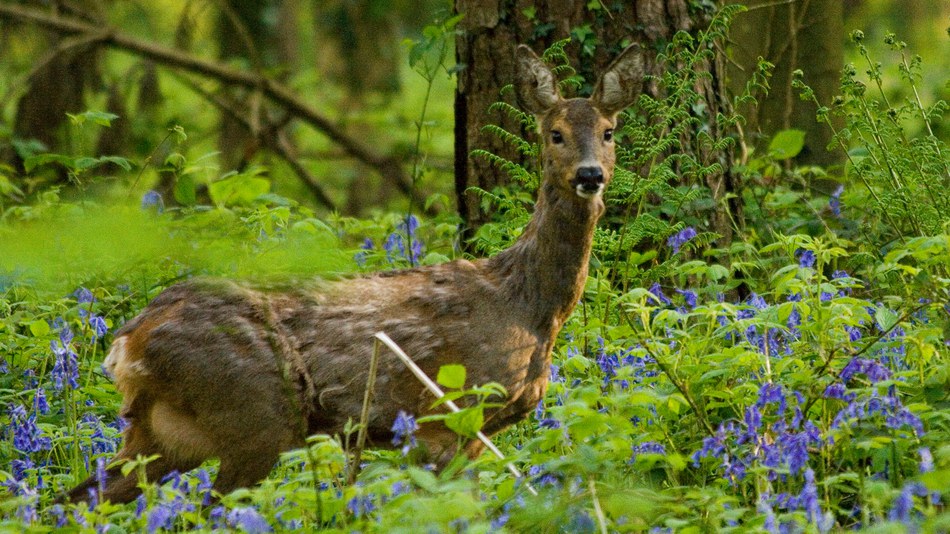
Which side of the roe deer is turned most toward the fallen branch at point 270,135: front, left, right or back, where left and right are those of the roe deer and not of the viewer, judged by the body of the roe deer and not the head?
left

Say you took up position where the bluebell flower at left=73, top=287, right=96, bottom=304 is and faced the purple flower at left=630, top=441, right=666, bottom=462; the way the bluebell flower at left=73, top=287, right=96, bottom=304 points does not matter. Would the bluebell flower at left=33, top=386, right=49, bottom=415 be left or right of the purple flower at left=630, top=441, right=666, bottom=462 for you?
right

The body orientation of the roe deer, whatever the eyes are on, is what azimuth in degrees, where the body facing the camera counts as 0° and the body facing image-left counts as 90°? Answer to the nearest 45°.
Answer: approximately 270°

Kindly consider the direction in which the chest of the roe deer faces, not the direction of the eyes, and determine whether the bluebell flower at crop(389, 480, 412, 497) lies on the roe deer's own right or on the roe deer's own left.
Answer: on the roe deer's own right

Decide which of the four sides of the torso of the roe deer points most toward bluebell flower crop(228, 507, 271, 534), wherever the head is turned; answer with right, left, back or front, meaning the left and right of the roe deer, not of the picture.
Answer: right

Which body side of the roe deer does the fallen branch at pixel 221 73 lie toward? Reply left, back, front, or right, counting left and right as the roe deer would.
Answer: left

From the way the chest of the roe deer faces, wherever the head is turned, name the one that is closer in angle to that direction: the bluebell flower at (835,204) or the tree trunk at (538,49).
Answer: the bluebell flower

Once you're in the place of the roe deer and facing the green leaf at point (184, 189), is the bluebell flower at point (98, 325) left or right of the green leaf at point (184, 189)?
left

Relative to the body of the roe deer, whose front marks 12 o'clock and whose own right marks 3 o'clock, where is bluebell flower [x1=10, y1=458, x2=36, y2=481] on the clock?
The bluebell flower is roughly at 6 o'clock from the roe deer.

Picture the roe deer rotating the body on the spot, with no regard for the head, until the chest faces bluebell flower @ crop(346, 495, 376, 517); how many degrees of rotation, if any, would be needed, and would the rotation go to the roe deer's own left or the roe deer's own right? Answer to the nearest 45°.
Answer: approximately 90° to the roe deer's own right

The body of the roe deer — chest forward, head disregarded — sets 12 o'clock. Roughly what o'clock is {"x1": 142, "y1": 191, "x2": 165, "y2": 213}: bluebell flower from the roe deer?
The bluebell flower is roughly at 8 o'clock from the roe deer.

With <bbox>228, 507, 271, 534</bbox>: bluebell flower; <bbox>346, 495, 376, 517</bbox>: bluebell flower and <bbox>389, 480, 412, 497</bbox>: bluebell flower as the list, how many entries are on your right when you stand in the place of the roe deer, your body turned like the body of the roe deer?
3

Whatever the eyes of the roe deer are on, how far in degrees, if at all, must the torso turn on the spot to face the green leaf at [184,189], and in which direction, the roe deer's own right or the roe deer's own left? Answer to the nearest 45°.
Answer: approximately 135° to the roe deer's own left

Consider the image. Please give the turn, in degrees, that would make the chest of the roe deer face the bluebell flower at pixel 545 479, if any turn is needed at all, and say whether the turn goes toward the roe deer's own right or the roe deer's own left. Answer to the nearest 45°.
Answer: approximately 45° to the roe deer's own right

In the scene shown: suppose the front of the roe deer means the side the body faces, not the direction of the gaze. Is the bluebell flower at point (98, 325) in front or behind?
behind

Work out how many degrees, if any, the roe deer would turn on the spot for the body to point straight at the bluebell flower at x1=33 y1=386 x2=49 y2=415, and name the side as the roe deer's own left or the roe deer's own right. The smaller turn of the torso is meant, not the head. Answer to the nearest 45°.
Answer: approximately 180°

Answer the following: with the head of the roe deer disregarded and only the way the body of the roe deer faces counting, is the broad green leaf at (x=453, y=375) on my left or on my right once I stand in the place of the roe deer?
on my right

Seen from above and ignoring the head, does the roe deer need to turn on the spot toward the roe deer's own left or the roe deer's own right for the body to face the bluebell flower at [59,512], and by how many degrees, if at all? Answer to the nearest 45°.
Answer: approximately 135° to the roe deer's own right
